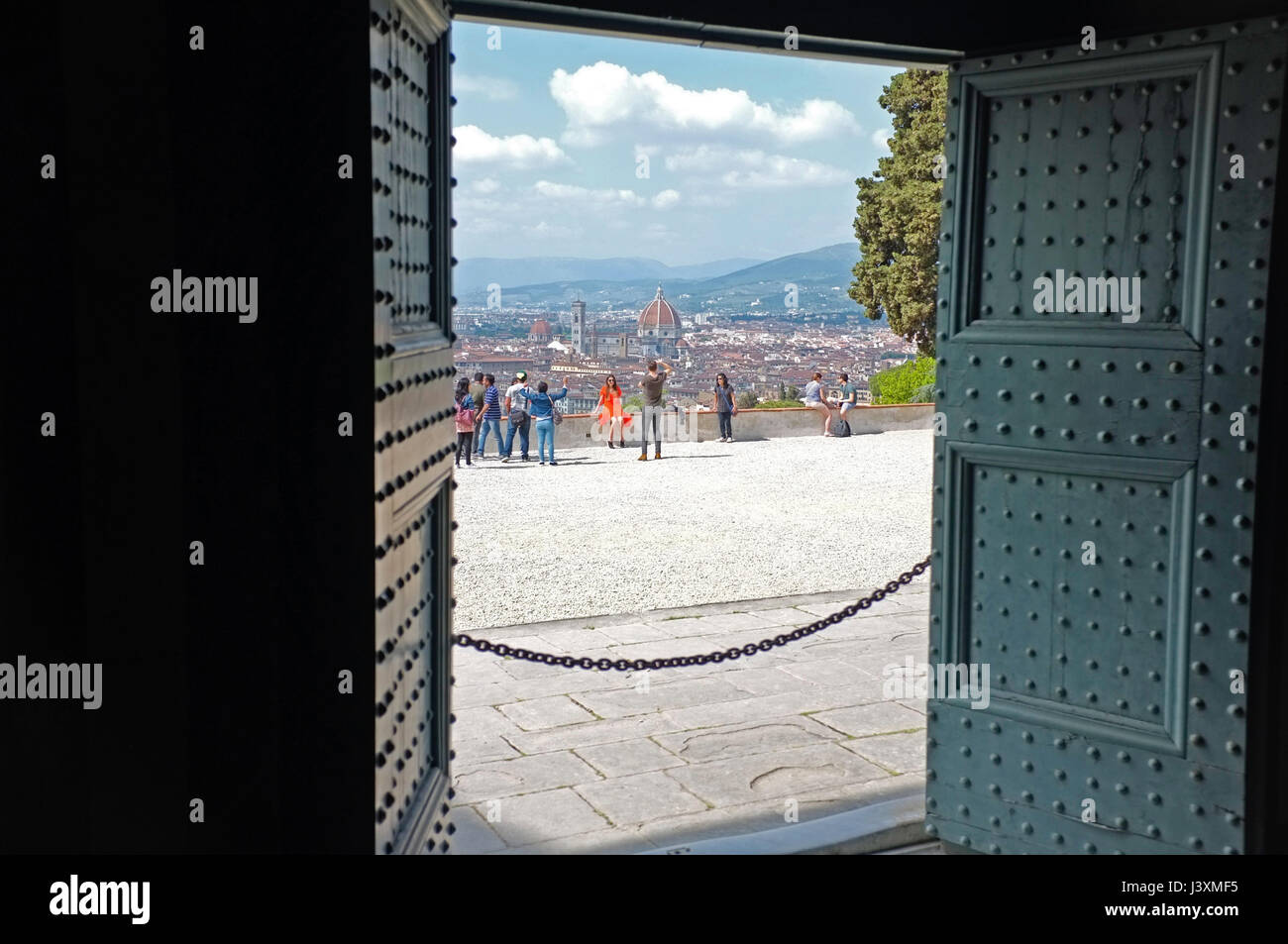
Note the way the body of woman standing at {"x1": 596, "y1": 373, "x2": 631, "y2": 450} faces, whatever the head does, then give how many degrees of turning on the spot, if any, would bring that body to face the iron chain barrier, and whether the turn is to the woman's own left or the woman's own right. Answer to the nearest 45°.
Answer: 0° — they already face it

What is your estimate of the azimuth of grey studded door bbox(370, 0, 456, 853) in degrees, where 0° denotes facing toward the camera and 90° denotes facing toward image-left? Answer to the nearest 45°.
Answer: approximately 270°

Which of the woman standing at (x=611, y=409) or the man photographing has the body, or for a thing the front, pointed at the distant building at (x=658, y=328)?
the man photographing

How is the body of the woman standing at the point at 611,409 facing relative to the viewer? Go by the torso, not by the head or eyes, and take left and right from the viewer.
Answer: facing the viewer

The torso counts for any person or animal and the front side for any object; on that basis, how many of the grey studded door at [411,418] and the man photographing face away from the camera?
1

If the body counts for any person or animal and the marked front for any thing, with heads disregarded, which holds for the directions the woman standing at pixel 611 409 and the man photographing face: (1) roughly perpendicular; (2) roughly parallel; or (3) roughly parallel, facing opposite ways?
roughly parallel, facing opposite ways

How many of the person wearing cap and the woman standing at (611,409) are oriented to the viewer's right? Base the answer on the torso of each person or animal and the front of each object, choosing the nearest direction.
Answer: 0

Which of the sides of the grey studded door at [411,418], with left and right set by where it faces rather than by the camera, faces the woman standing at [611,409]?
left

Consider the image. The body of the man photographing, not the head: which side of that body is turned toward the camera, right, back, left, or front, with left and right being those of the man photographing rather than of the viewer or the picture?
back

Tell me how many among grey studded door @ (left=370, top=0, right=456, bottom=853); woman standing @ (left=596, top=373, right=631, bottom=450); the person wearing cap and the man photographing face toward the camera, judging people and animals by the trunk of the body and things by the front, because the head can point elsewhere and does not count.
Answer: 1

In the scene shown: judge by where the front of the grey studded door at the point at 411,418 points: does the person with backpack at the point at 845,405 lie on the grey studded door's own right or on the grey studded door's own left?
on the grey studded door's own left

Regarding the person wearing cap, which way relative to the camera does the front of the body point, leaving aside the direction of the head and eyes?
away from the camera

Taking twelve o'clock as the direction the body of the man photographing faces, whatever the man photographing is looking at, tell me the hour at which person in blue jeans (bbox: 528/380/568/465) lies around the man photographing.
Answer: The person in blue jeans is roughly at 8 o'clock from the man photographing.

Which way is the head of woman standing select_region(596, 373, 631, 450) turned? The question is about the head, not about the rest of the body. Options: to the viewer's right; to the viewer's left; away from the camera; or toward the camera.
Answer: toward the camera

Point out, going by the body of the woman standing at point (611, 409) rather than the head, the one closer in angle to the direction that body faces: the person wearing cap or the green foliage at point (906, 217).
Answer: the person wearing cap

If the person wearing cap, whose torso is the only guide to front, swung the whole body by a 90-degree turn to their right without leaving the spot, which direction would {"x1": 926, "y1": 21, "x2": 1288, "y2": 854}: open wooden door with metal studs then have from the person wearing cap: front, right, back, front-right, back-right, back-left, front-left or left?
right
